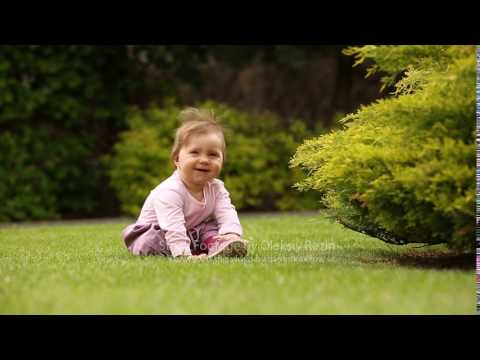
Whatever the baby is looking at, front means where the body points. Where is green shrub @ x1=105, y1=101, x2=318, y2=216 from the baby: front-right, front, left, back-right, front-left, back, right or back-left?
back-left

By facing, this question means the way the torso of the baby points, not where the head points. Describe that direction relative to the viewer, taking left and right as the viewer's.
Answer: facing the viewer and to the right of the viewer

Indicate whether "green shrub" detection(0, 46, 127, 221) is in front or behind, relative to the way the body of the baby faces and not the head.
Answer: behind
